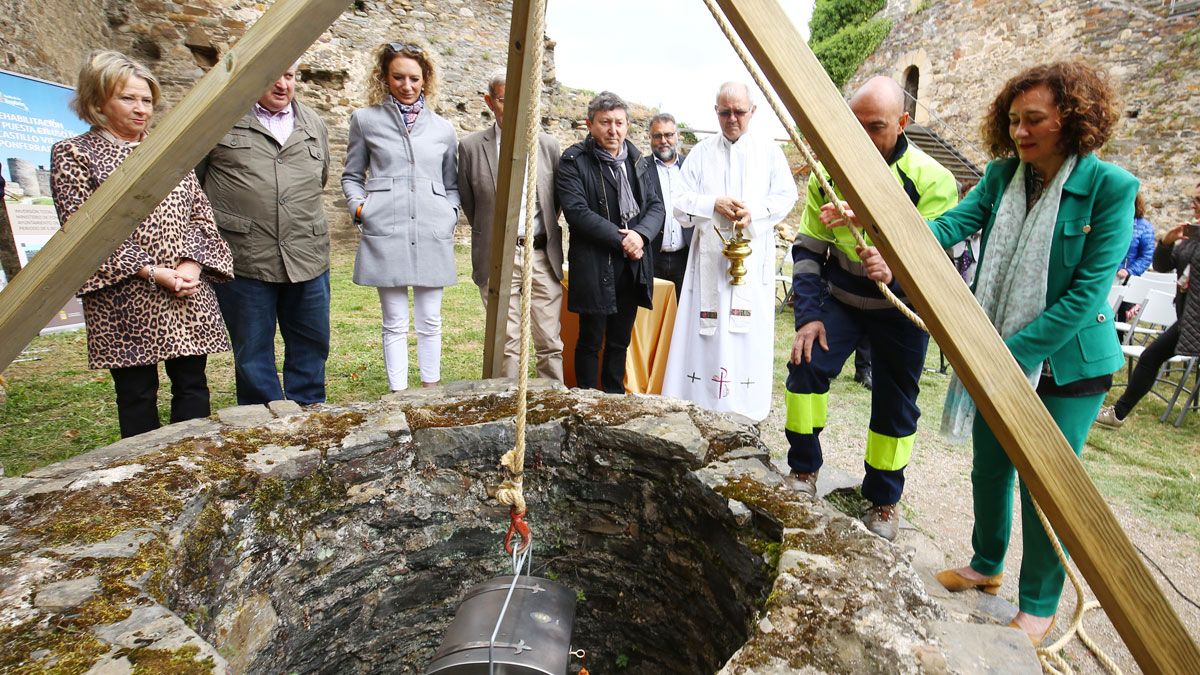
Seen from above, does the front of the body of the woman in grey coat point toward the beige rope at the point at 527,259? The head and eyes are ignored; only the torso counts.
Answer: yes

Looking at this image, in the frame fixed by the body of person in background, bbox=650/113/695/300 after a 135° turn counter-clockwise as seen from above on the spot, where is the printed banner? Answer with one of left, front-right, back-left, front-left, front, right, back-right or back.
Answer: back-left

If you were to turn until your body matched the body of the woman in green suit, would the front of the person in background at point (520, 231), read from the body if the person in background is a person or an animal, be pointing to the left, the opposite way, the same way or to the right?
to the left

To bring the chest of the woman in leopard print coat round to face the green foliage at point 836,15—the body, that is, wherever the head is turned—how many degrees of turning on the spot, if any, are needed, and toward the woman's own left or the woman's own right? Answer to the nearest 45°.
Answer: approximately 90° to the woman's own left

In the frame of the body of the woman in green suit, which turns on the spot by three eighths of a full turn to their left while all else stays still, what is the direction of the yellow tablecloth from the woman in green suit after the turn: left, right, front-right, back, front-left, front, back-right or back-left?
back-left

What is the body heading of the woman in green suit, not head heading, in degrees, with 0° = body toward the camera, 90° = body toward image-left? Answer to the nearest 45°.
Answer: approximately 45°

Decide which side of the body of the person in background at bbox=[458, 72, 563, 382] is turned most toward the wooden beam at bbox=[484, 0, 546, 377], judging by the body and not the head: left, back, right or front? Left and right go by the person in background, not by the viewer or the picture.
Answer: front
